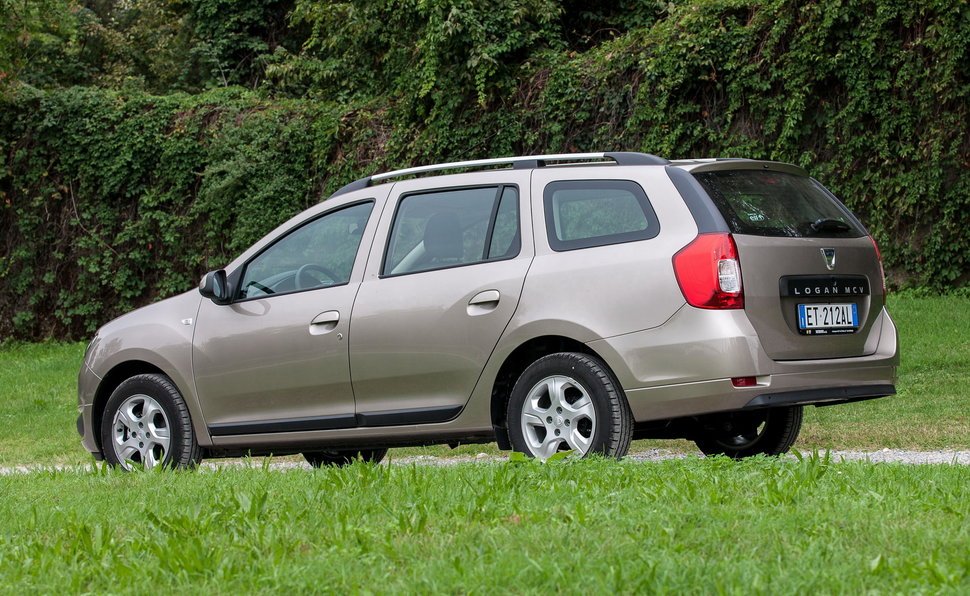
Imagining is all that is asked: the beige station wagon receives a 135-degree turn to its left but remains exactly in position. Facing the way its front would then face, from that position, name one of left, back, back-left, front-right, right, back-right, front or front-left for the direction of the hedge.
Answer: back

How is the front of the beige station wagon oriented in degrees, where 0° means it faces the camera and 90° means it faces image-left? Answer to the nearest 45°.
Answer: approximately 135°
